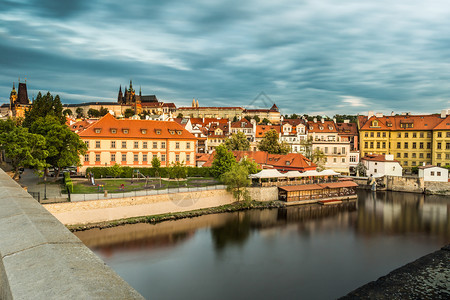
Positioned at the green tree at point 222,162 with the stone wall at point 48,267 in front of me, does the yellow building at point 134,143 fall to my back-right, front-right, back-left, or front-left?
back-right

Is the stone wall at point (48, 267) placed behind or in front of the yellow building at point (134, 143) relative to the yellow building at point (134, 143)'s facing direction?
in front

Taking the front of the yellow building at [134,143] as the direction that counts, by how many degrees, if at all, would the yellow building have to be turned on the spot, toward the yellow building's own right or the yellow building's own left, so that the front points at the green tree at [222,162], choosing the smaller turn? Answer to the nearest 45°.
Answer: approximately 45° to the yellow building's own left

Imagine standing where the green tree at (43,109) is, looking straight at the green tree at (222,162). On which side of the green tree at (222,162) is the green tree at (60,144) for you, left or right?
right

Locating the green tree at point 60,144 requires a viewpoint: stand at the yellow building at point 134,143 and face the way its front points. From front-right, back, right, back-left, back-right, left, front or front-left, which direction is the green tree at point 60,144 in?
front-right

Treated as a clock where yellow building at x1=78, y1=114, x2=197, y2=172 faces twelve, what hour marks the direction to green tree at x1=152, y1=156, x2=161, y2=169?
The green tree is roughly at 11 o'clock from the yellow building.

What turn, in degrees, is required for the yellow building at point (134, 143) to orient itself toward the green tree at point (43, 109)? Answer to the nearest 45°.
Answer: approximately 135° to its right

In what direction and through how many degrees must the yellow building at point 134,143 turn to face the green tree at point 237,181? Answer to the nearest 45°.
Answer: approximately 45° to its left

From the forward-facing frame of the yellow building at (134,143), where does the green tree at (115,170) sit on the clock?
The green tree is roughly at 1 o'clock from the yellow building.

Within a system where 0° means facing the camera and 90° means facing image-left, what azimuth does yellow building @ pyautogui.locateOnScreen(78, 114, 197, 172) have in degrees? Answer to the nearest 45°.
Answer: approximately 0°
